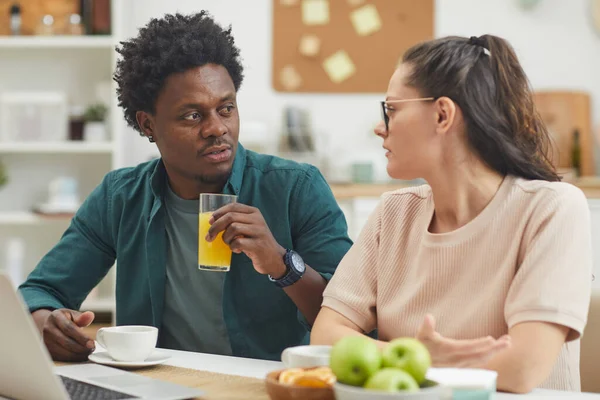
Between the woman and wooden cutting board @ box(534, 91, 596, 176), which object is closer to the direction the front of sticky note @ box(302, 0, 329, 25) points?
the woman

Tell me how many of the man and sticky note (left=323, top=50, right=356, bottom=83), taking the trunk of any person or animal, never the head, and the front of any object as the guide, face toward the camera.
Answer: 2

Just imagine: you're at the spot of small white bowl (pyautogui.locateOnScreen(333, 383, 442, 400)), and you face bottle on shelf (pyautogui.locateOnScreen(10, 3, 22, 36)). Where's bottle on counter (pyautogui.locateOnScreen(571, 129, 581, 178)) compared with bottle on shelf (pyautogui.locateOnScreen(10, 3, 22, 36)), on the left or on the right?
right

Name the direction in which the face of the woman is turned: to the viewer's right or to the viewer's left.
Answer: to the viewer's left

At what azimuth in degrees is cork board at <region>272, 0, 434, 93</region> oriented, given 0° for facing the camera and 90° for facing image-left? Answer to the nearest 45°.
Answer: approximately 0°

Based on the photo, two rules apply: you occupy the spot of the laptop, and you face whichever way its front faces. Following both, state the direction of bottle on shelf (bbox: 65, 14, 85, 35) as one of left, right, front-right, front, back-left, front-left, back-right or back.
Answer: front-left

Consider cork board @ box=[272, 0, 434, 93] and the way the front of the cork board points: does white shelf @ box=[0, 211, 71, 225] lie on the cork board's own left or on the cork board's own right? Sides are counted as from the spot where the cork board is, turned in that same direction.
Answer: on the cork board's own right

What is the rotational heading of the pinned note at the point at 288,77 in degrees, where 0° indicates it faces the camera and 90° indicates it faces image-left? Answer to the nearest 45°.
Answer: approximately 0°
